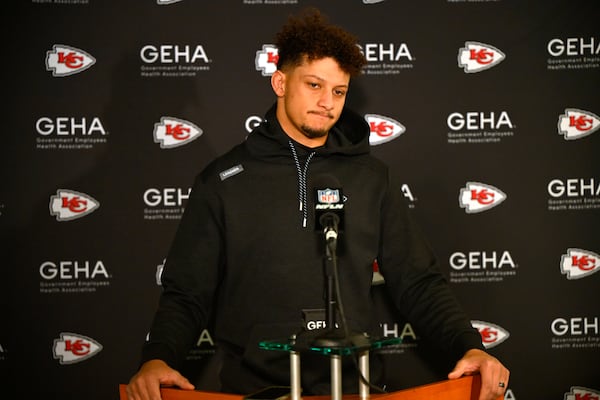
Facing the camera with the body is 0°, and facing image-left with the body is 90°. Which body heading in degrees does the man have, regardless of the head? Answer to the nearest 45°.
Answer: approximately 0°

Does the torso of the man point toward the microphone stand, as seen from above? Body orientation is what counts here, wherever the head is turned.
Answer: yes

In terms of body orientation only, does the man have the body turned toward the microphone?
yes
